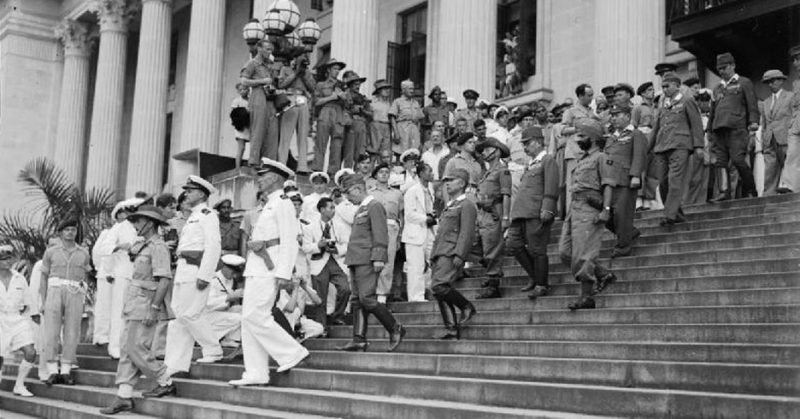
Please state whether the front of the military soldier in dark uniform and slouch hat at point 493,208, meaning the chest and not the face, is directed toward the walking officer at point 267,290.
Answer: yes

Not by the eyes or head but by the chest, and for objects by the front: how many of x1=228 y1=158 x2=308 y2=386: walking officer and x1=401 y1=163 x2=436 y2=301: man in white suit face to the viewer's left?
1

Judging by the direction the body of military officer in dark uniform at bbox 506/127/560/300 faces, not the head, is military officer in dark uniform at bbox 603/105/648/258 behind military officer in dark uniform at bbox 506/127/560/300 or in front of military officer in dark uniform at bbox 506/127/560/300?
behind

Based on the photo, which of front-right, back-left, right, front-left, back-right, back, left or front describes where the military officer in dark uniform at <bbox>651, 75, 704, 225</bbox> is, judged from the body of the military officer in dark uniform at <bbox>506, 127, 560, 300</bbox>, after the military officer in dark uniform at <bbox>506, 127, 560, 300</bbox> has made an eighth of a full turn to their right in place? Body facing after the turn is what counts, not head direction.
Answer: back-right

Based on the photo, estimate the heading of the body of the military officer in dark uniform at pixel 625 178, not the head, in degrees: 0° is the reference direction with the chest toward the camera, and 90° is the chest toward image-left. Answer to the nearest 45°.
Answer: approximately 45°

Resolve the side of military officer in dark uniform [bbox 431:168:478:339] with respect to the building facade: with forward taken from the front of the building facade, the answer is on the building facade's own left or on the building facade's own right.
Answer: on the building facade's own left

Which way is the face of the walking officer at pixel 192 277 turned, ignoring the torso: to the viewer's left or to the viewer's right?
to the viewer's left

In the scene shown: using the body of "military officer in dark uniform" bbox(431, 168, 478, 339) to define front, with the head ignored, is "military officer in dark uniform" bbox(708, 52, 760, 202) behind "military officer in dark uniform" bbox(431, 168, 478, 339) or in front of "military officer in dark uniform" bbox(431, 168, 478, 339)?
behind

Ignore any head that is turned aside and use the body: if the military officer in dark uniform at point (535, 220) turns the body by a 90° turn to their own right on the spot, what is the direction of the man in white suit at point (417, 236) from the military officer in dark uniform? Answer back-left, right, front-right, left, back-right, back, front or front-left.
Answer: front

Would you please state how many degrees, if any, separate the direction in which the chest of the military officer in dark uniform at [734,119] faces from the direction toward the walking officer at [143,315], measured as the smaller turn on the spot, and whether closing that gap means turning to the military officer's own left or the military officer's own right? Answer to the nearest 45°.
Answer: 0° — they already face them

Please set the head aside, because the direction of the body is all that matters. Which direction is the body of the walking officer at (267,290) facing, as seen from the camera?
to the viewer's left

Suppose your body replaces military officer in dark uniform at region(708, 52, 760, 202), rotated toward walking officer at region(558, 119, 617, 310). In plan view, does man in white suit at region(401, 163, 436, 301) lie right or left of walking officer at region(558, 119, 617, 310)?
right

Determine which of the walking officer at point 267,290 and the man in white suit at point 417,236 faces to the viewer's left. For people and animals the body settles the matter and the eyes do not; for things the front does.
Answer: the walking officer

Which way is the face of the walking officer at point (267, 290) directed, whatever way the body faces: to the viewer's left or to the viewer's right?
to the viewer's left

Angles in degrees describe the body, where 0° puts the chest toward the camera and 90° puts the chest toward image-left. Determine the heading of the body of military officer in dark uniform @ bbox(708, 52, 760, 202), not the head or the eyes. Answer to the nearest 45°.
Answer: approximately 45°
